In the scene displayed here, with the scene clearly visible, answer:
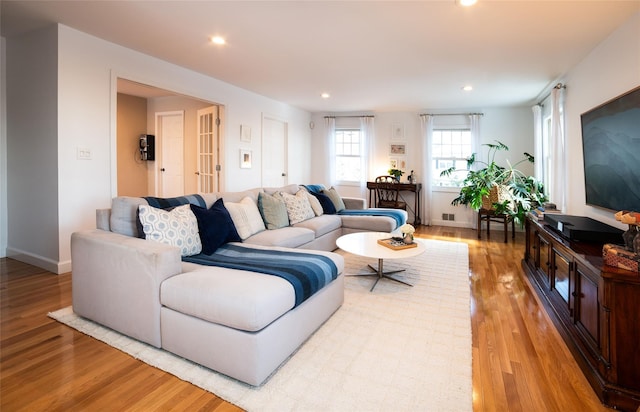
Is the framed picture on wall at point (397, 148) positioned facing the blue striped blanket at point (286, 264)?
yes

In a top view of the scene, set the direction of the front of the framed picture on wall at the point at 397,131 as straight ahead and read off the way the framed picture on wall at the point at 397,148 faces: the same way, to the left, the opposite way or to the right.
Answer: the same way

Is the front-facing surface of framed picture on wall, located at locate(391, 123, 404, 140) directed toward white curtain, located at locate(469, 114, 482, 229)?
no

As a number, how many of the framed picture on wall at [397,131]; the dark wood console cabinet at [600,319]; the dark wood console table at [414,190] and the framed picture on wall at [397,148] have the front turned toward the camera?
3

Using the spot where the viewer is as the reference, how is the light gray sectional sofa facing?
facing the viewer and to the right of the viewer

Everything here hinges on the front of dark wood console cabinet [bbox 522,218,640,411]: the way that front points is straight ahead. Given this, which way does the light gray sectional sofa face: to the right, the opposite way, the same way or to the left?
the opposite way

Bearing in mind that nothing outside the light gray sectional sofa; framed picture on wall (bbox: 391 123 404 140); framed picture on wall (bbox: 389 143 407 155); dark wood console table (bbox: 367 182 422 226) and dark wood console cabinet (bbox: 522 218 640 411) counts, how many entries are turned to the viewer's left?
1

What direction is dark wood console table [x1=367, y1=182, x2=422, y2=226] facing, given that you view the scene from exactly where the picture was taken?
facing the viewer

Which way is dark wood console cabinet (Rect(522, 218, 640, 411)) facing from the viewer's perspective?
to the viewer's left

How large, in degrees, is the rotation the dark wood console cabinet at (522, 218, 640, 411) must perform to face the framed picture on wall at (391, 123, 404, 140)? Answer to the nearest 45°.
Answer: approximately 45° to its right

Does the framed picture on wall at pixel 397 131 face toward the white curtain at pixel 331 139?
no

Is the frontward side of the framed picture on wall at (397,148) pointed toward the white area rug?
yes

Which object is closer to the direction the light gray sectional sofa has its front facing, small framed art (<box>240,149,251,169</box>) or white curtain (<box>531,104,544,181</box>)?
the white curtain

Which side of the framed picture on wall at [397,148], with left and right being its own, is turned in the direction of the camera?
front

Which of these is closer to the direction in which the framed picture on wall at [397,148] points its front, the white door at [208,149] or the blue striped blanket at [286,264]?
the blue striped blanket

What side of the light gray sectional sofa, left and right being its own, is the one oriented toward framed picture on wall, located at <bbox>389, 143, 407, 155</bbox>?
left
